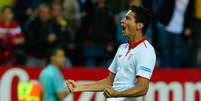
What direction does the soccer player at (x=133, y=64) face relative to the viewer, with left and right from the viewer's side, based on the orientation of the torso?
facing the viewer and to the left of the viewer

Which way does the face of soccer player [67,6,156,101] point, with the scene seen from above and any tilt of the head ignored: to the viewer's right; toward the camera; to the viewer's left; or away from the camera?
to the viewer's left

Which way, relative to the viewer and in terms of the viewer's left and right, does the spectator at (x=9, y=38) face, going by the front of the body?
facing the viewer

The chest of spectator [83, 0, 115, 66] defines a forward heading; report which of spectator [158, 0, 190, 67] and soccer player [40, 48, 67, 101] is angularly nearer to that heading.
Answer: the soccer player

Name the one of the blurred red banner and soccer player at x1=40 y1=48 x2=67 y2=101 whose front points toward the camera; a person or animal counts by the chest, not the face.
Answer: the blurred red banner

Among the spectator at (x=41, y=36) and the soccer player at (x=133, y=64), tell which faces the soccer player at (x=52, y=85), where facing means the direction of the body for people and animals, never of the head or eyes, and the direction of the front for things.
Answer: the spectator

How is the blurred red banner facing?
toward the camera

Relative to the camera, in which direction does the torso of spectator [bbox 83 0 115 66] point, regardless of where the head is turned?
toward the camera

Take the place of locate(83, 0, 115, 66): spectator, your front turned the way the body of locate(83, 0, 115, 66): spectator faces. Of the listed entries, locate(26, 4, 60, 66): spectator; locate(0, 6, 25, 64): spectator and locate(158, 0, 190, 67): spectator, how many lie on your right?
2

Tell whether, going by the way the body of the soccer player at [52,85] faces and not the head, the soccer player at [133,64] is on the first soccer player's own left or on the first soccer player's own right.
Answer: on the first soccer player's own right

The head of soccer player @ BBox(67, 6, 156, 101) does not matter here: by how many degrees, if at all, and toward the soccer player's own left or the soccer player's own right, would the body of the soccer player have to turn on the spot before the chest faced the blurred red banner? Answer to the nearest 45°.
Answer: approximately 135° to the soccer player's own right
